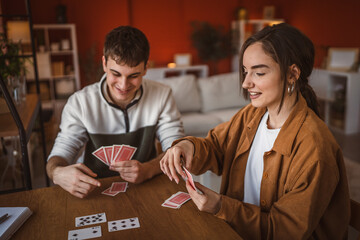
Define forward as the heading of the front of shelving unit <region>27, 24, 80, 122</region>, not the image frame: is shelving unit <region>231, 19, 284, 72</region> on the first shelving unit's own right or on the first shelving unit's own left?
on the first shelving unit's own left

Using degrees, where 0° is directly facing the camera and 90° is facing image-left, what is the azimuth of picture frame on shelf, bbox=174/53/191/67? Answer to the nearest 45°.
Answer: approximately 0°

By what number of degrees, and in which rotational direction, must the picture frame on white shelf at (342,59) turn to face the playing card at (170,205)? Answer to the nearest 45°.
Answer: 0° — it already faces it
